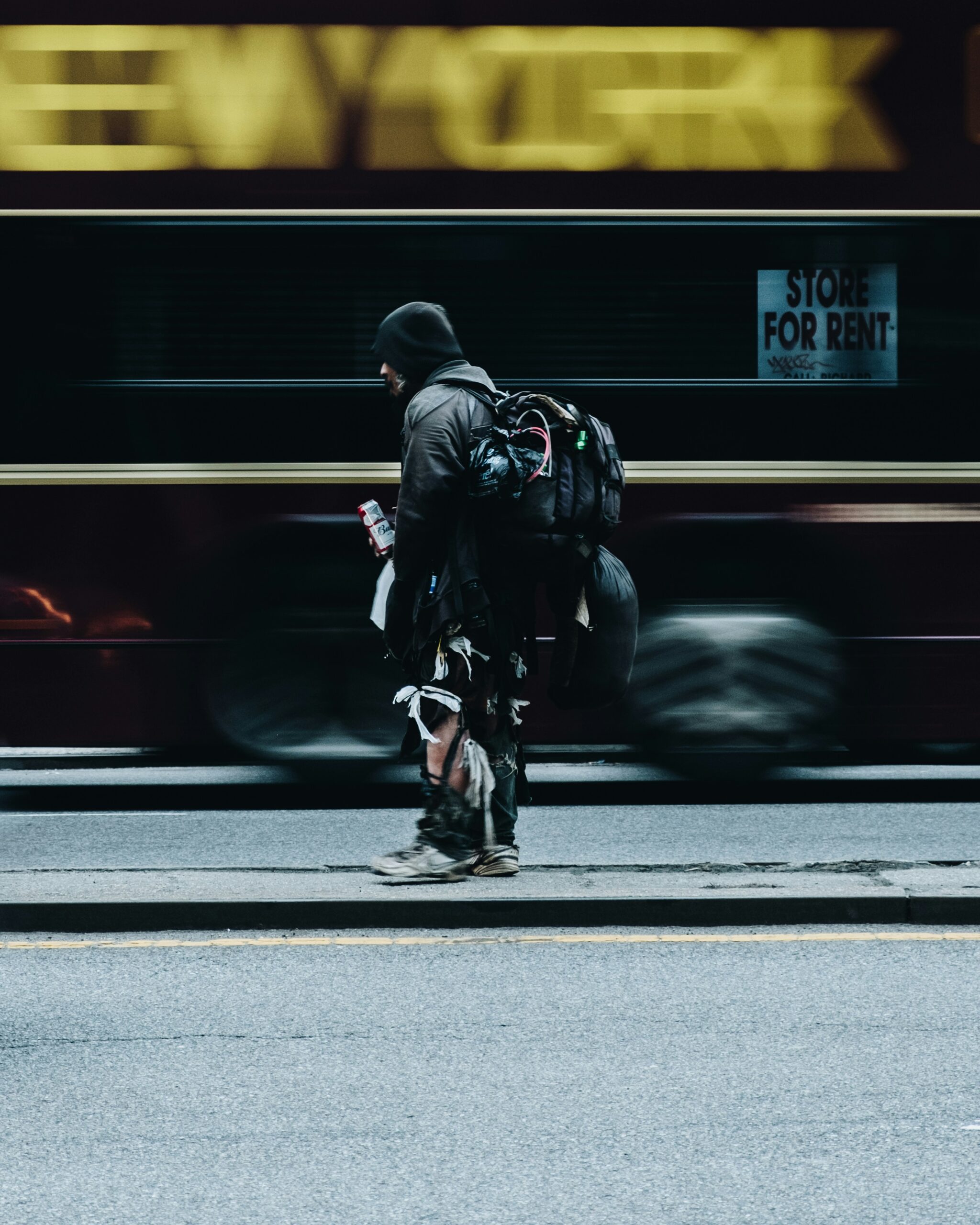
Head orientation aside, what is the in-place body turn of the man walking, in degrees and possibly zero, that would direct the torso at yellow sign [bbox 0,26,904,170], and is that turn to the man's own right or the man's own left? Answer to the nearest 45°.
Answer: approximately 90° to the man's own right

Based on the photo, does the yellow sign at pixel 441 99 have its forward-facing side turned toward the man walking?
yes

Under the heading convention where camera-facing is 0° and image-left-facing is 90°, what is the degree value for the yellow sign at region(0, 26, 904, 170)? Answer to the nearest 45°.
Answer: approximately 0°

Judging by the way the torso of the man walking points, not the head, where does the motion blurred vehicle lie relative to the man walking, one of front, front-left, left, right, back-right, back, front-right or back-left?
right

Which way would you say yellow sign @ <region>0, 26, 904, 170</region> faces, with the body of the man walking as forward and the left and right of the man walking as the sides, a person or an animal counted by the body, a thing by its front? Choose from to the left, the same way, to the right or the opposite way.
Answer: to the left

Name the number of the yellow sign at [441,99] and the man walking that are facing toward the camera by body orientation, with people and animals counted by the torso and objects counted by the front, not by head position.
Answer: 1

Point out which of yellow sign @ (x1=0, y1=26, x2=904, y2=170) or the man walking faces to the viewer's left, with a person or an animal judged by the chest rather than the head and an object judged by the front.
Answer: the man walking

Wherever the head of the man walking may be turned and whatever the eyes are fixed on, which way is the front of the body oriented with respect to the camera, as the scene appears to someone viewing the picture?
to the viewer's left

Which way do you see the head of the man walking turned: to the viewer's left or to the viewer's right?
to the viewer's left
